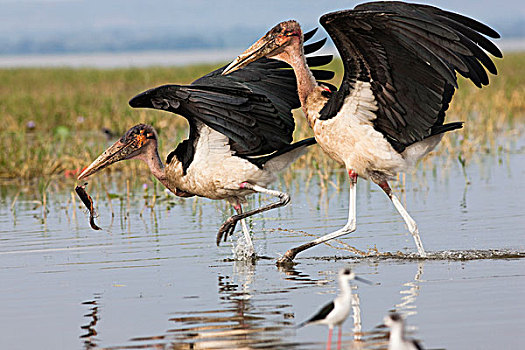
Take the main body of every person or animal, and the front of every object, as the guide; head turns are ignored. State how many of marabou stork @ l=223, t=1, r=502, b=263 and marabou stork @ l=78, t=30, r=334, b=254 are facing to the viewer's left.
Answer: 2

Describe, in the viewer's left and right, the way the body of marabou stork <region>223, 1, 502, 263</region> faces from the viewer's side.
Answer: facing to the left of the viewer

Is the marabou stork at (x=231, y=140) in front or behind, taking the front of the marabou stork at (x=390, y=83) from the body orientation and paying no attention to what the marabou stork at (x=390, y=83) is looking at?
in front

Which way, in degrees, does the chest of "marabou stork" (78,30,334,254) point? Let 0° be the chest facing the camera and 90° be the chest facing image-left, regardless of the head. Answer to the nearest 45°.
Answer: approximately 90°
